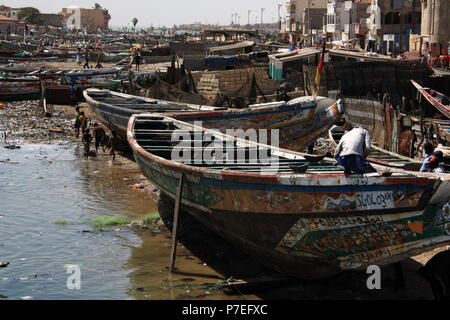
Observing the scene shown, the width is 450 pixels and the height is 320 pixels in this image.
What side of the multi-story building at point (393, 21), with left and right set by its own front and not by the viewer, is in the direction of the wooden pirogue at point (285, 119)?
front

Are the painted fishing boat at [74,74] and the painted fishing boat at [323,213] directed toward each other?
no

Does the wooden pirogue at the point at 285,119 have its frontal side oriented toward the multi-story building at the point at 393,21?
no

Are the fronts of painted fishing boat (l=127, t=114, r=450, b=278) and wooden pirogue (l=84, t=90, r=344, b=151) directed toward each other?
no

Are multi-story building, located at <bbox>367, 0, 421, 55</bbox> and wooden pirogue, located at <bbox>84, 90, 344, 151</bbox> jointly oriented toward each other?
no

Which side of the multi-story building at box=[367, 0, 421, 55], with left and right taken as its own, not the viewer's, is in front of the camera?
front
